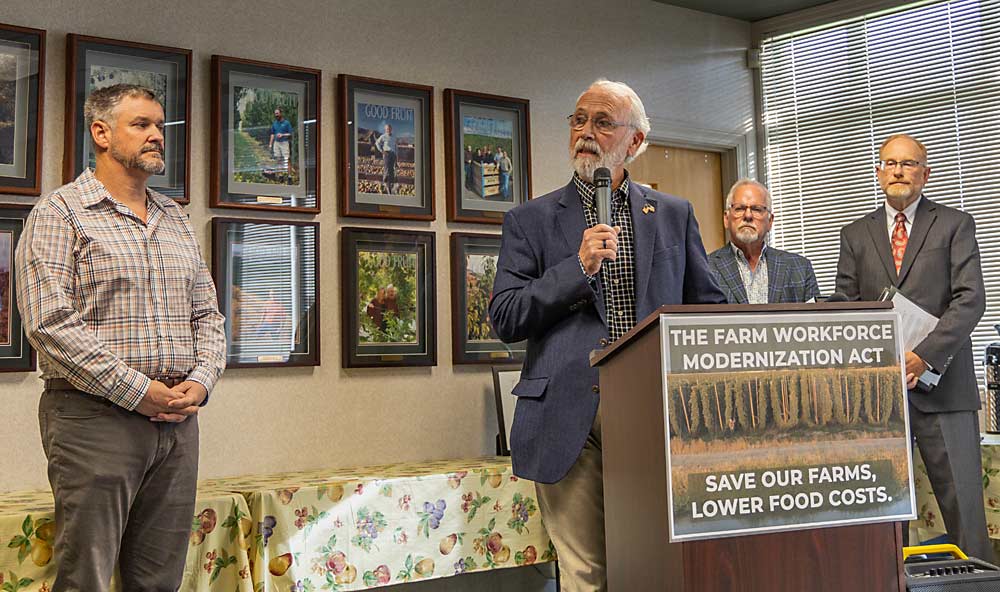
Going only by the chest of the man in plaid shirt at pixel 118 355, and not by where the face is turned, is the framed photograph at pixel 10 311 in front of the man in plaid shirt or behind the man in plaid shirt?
behind

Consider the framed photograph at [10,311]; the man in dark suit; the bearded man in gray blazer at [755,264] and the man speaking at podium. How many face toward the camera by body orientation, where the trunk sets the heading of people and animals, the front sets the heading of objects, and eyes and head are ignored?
4

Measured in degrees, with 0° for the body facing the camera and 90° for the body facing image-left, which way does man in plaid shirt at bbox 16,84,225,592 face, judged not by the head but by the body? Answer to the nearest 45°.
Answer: approximately 315°

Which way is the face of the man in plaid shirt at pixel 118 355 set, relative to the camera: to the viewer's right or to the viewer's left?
to the viewer's right

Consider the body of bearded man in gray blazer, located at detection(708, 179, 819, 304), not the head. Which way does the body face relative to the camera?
toward the camera

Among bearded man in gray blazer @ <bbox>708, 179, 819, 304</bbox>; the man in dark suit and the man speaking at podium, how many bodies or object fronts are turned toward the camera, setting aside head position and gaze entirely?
3

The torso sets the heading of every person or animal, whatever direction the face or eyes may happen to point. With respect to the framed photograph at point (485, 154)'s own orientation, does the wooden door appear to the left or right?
on its left

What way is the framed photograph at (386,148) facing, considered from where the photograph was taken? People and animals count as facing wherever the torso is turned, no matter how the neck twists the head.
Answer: facing the viewer and to the right of the viewer

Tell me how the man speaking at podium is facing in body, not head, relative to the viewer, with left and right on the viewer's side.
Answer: facing the viewer

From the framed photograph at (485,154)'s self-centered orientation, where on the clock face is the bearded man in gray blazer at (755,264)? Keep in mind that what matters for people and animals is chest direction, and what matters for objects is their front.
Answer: The bearded man in gray blazer is roughly at 11 o'clock from the framed photograph.
